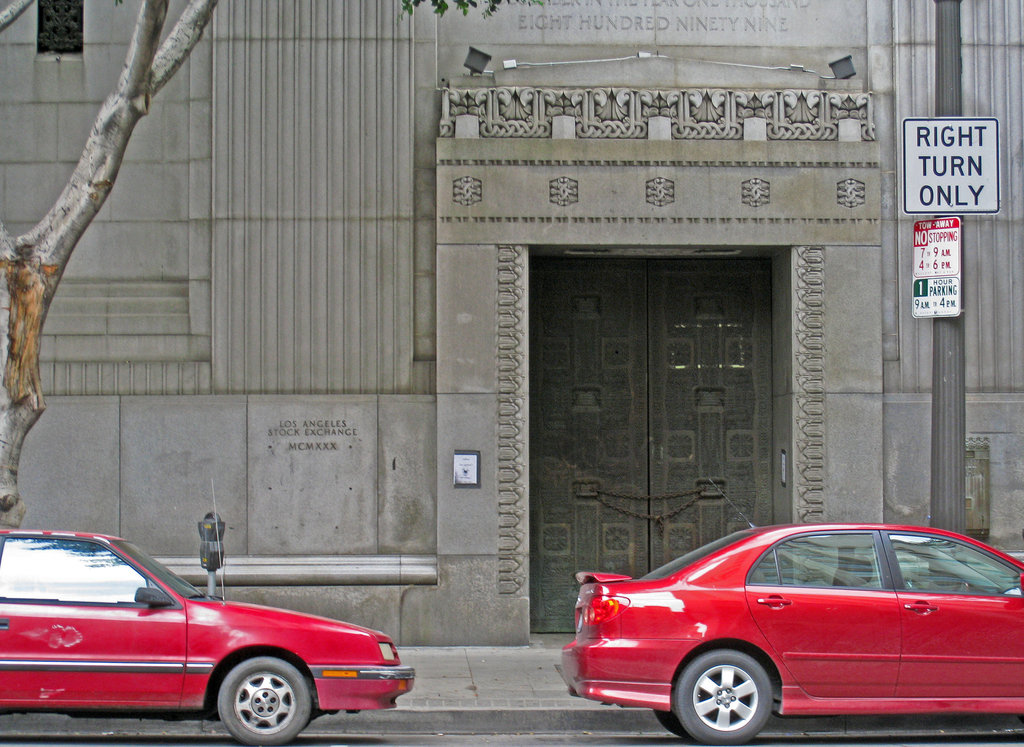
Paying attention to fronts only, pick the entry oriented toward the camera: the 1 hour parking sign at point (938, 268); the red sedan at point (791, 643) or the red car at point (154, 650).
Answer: the 1 hour parking sign

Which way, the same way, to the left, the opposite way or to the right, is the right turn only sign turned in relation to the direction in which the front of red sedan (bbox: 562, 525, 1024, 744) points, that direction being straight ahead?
to the right

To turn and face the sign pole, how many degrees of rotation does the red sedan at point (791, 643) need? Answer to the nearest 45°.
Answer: approximately 45° to its left

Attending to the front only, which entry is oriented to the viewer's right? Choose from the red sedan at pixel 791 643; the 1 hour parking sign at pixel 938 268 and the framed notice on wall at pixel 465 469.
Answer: the red sedan

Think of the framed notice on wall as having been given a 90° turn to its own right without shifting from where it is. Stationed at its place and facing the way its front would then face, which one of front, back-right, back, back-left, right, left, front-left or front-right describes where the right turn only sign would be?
back-left

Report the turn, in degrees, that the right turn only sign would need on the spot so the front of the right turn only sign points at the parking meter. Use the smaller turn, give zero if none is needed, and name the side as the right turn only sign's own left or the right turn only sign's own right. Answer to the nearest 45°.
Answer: approximately 90° to the right turn only sign's own right

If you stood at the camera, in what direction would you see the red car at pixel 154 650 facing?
facing to the right of the viewer

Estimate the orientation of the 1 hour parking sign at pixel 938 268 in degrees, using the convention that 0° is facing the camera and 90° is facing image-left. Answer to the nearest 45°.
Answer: approximately 0°

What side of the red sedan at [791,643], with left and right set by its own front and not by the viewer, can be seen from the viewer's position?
right

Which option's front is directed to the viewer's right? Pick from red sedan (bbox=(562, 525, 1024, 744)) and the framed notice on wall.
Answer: the red sedan

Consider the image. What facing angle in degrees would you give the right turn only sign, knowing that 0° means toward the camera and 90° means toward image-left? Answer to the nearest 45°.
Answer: approximately 0°

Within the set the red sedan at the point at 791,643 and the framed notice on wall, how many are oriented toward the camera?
1
